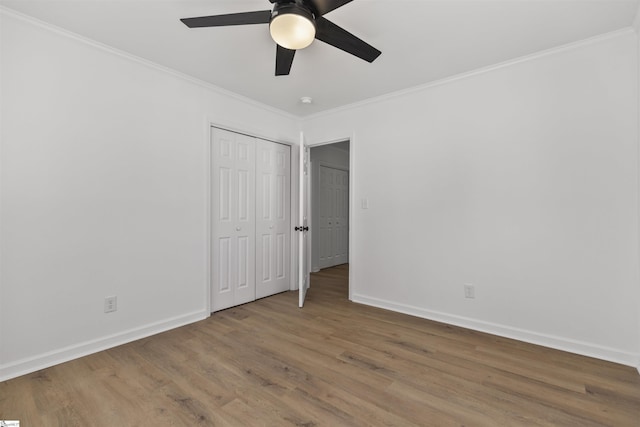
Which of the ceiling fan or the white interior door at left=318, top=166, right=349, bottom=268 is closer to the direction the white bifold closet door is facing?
the ceiling fan

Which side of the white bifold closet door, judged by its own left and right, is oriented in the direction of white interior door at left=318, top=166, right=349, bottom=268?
left

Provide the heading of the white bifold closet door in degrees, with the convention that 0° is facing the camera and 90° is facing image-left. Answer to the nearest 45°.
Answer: approximately 315°

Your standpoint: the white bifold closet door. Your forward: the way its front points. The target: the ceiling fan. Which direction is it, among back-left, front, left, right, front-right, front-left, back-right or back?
front-right
